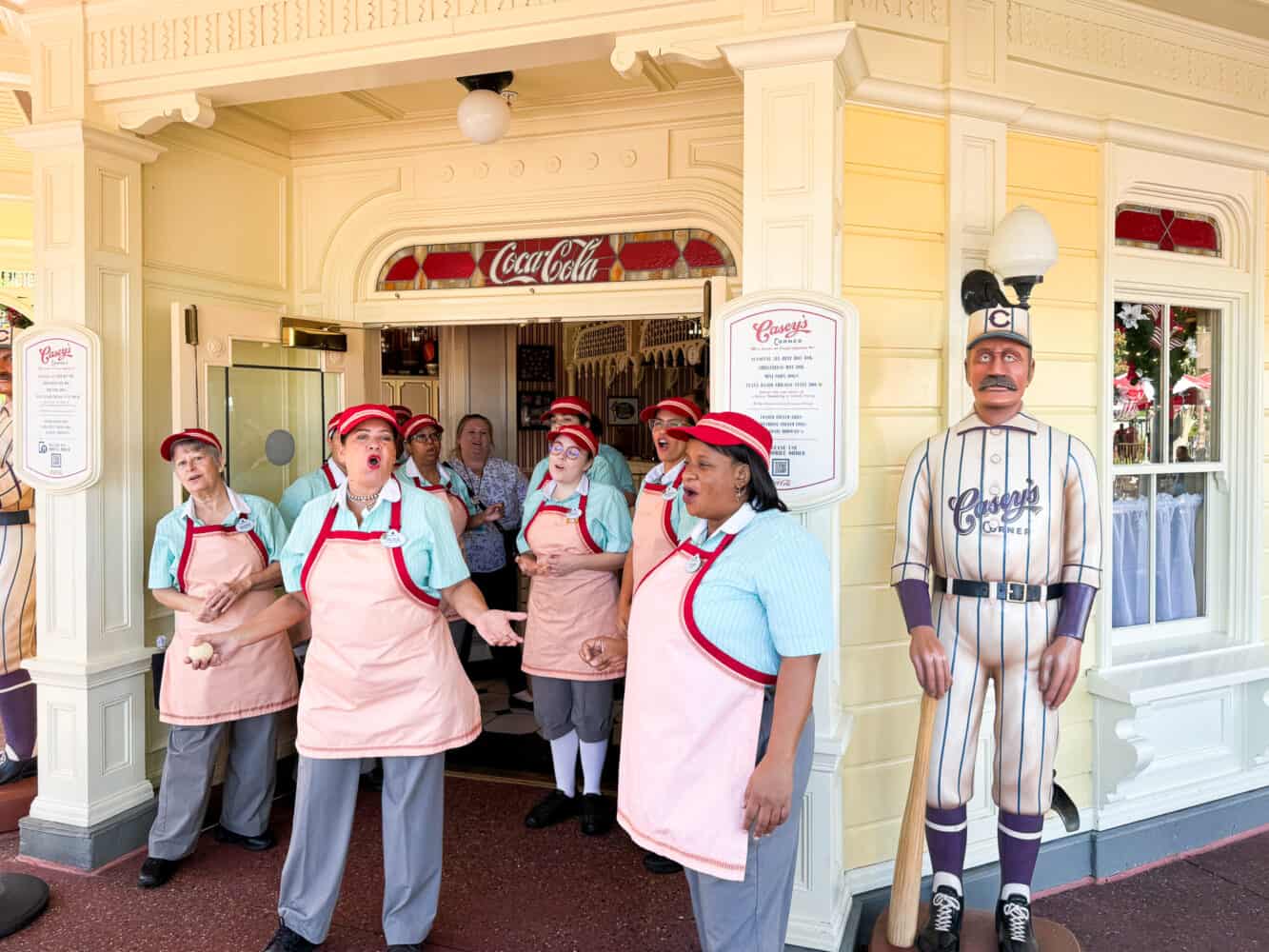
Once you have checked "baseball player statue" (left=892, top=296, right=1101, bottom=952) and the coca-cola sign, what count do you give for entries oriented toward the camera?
2

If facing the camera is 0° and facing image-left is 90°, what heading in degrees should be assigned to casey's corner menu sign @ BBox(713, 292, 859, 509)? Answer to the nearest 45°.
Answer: approximately 0°

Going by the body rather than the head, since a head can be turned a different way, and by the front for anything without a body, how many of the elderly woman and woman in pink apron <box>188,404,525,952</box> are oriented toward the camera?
2

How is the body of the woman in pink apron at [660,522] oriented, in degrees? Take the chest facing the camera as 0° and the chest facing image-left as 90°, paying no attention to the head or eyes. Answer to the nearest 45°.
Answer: approximately 45°

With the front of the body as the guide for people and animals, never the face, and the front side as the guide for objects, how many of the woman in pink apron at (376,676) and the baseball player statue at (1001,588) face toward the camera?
2
